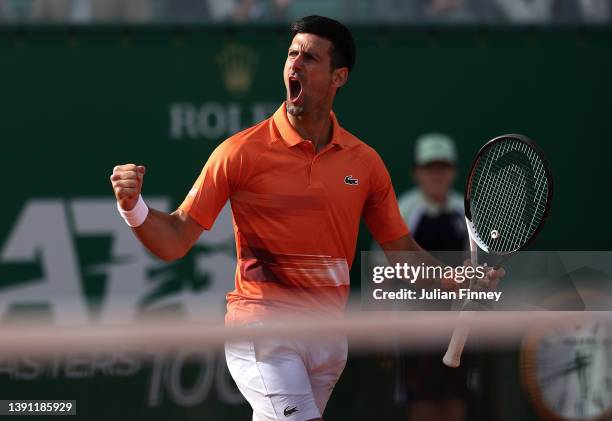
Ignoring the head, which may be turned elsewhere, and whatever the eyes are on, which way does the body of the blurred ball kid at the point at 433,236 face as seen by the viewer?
toward the camera

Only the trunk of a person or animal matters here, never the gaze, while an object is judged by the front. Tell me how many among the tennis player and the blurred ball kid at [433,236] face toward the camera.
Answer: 2

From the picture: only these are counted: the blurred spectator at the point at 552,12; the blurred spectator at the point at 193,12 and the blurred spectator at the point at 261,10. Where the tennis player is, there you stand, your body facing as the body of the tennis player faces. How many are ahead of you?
0

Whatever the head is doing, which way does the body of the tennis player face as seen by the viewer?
toward the camera

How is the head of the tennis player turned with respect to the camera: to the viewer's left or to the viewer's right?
to the viewer's left

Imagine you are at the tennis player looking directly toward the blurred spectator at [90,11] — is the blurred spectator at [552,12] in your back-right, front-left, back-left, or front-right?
front-right

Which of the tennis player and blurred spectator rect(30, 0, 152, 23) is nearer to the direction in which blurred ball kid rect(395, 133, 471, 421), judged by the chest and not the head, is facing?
the tennis player

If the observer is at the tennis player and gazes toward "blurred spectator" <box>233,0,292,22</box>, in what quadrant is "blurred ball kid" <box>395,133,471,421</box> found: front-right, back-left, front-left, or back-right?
front-right

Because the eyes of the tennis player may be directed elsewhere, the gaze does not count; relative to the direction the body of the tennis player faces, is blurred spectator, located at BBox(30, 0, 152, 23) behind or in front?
behind

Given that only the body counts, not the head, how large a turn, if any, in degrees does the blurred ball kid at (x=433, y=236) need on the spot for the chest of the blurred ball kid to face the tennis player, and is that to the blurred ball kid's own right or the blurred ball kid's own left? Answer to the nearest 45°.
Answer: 0° — they already face them

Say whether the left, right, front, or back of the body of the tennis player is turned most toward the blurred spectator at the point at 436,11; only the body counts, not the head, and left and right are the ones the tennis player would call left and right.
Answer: back

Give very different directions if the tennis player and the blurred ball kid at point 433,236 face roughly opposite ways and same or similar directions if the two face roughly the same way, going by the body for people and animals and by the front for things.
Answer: same or similar directions
